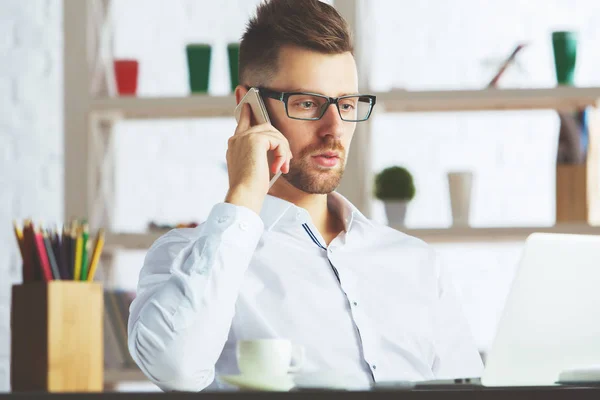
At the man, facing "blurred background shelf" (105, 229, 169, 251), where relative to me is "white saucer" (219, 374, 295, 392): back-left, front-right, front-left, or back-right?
back-left

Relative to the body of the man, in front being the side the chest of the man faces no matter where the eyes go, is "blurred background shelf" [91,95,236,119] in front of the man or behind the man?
behind

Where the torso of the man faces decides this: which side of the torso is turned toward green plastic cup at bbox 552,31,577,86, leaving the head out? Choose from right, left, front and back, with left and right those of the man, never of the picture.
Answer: left

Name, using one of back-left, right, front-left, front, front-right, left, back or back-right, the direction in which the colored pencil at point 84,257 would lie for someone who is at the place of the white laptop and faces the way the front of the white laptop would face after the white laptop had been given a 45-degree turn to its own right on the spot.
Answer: front-left

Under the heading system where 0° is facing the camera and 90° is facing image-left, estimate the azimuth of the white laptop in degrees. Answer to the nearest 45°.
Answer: approximately 135°

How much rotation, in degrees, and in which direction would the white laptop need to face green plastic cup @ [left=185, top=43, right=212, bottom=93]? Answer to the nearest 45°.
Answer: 0° — it already faces it

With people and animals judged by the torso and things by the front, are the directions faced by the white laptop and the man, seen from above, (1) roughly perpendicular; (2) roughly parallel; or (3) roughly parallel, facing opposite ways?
roughly parallel, facing opposite ways

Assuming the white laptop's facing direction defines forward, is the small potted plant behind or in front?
in front

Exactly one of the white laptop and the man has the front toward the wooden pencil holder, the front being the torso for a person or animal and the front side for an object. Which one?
the white laptop

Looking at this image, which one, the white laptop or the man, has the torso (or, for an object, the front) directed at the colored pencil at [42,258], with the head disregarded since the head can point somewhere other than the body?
the white laptop

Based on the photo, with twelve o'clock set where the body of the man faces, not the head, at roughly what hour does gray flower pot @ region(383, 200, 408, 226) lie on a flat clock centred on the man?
The gray flower pot is roughly at 8 o'clock from the man.

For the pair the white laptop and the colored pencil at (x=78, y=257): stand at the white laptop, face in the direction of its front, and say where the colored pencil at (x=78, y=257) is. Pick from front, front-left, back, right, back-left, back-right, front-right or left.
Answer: front

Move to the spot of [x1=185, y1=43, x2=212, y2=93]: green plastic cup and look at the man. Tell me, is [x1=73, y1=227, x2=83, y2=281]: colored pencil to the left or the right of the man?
right

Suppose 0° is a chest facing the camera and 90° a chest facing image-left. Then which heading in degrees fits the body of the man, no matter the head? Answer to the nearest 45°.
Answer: approximately 315°

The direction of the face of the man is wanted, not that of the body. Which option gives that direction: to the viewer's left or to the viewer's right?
to the viewer's right
